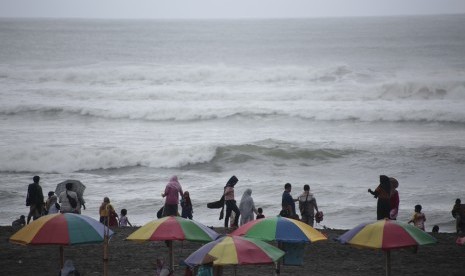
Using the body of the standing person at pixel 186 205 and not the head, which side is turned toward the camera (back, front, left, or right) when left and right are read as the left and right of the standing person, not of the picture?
back

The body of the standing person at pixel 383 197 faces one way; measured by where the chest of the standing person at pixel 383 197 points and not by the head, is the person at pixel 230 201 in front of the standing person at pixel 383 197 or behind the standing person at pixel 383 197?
in front

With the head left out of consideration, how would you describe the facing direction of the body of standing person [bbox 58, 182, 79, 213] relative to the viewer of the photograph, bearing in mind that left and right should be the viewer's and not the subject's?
facing away from the viewer

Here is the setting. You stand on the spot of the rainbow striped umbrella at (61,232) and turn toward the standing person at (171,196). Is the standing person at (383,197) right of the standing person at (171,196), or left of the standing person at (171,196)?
right

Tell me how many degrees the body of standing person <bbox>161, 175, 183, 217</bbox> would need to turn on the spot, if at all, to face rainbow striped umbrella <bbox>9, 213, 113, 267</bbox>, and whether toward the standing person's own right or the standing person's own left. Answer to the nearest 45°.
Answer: approximately 180°

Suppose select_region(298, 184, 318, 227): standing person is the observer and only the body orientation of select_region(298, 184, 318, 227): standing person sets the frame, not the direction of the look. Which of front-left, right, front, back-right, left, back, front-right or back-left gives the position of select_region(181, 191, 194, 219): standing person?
left

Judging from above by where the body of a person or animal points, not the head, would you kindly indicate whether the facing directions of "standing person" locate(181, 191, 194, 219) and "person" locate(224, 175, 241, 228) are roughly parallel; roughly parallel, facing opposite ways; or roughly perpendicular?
roughly perpendicular

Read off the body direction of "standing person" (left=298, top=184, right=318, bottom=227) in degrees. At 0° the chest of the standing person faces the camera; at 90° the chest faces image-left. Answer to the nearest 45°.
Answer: approximately 180°

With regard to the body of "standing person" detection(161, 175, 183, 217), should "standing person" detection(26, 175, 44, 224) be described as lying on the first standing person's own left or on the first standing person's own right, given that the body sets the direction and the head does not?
on the first standing person's own left

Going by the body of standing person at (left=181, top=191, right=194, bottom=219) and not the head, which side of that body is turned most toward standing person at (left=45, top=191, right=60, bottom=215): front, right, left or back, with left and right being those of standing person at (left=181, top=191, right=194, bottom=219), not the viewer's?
left
